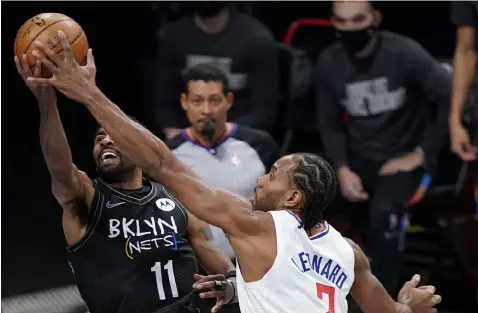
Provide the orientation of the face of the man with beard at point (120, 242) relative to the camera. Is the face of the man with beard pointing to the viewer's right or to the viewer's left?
to the viewer's left

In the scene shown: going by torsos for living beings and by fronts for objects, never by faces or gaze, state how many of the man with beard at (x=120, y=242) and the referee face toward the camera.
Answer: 2

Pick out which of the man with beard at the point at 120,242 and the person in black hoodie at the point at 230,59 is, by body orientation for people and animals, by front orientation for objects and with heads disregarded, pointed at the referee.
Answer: the person in black hoodie

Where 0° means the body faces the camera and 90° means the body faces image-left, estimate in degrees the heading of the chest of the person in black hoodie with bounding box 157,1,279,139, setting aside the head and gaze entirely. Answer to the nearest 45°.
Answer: approximately 0°

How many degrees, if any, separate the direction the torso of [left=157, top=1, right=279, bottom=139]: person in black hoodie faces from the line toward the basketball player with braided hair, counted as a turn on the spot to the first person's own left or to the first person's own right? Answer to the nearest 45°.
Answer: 0° — they already face them

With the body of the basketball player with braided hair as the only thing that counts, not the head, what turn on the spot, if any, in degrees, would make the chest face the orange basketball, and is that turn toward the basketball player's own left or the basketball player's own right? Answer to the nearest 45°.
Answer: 0° — they already face it

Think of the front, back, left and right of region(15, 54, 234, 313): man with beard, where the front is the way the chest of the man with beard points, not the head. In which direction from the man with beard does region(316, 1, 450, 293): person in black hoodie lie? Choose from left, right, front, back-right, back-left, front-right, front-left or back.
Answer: back-left

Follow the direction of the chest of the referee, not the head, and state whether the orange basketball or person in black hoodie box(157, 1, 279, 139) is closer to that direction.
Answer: the orange basketball

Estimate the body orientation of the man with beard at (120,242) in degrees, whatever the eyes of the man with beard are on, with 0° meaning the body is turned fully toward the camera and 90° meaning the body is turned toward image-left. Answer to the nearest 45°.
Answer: approximately 0°

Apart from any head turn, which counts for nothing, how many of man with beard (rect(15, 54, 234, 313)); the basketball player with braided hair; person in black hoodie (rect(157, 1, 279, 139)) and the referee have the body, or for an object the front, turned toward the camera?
3

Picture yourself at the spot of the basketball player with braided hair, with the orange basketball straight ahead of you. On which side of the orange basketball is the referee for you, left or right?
right

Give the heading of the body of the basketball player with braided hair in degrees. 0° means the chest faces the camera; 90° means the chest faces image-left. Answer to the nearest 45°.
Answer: approximately 135°
